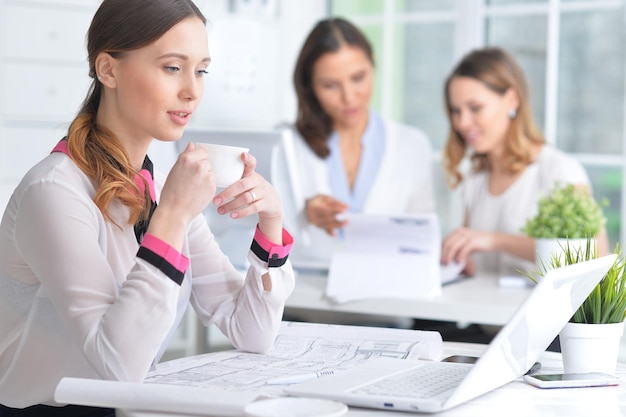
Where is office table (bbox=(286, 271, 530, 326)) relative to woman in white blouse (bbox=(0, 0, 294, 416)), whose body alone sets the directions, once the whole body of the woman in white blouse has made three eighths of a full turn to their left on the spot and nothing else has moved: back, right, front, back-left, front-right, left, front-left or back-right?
front-right

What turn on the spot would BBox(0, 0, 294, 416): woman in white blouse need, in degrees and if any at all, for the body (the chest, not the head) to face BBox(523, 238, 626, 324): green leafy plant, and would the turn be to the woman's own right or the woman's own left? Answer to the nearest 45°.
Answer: approximately 45° to the woman's own left

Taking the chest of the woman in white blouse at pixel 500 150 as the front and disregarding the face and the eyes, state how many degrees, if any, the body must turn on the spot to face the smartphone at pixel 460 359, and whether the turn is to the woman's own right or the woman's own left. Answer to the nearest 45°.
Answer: approximately 45° to the woman's own left

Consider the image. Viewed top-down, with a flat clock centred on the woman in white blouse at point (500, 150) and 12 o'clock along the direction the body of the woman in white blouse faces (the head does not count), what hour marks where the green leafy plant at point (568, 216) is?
The green leafy plant is roughly at 10 o'clock from the woman in white blouse.

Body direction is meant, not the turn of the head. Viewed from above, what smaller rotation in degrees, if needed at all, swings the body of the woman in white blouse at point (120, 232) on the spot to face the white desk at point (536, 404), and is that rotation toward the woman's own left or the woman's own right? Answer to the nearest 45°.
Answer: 0° — they already face it

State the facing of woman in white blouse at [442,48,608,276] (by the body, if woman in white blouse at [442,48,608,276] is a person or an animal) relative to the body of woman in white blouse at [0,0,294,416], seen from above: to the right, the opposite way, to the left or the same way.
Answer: to the right

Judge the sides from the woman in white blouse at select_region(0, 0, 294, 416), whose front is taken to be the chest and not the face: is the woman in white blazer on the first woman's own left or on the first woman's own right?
on the first woman's own left

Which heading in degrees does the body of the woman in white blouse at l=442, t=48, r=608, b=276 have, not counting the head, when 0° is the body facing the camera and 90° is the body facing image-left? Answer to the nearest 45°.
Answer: approximately 45°

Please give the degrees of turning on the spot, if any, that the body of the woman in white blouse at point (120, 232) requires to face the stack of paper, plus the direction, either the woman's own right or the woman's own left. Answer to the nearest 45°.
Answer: approximately 90° to the woman's own left

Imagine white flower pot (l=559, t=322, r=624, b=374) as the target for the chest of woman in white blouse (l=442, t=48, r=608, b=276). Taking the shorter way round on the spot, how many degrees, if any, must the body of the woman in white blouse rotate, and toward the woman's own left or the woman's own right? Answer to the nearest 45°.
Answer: approximately 45° to the woman's own left
